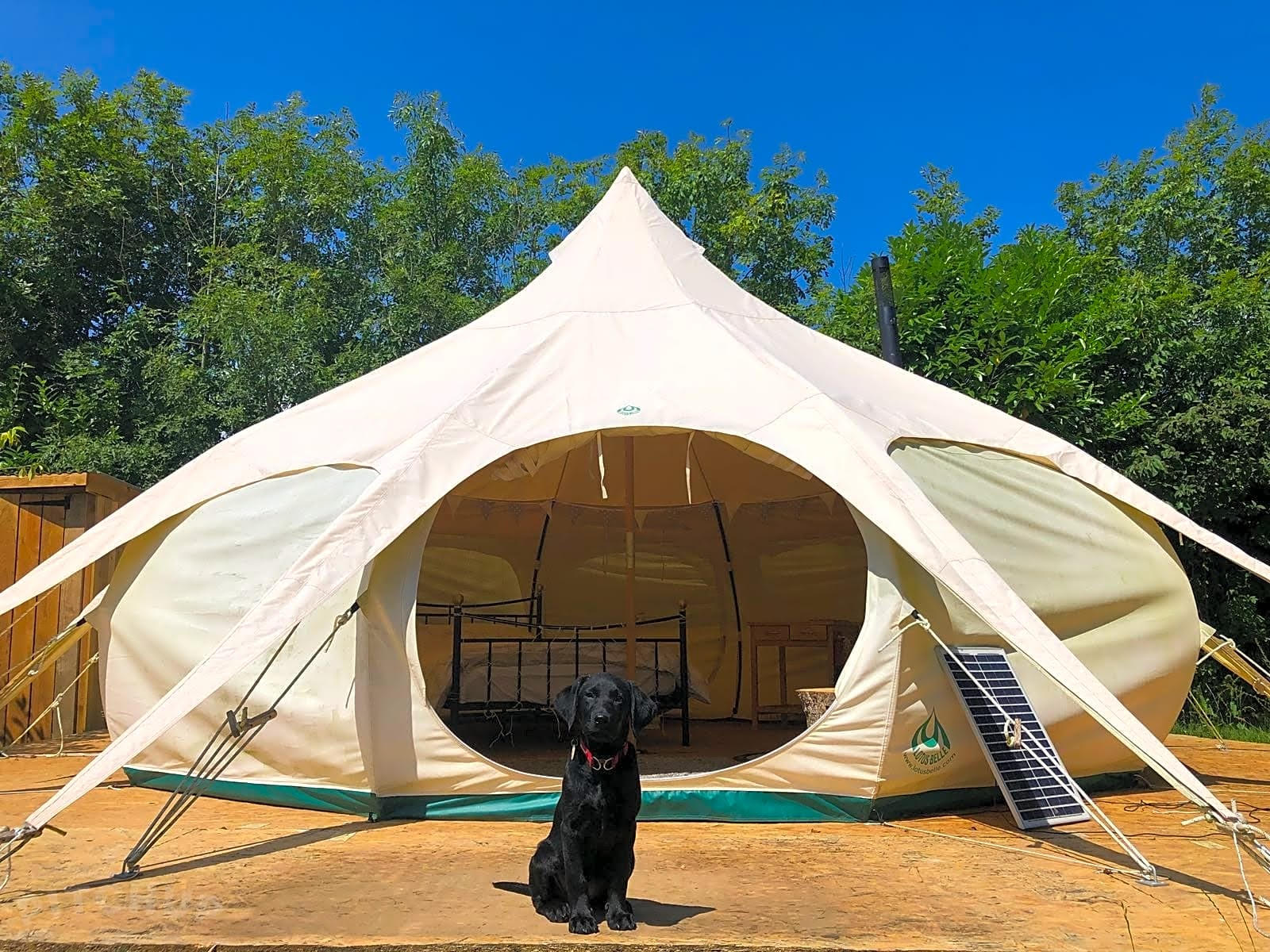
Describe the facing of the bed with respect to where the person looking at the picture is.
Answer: facing the viewer

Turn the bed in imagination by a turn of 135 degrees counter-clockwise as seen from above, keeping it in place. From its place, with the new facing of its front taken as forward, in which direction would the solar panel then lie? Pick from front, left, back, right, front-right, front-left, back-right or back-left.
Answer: right

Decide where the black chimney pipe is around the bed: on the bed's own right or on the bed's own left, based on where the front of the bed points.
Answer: on the bed's own left

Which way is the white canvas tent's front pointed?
toward the camera

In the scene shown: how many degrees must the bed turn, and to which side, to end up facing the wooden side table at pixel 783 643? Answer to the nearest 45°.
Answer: approximately 135° to its left

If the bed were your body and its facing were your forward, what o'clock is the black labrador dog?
The black labrador dog is roughly at 12 o'clock from the bed.

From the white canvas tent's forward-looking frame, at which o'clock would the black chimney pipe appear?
The black chimney pipe is roughly at 7 o'clock from the white canvas tent.

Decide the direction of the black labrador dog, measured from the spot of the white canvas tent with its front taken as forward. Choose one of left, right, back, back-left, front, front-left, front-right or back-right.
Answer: front
